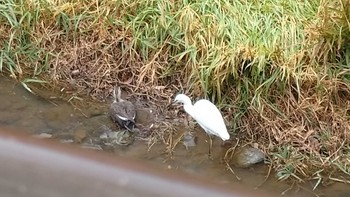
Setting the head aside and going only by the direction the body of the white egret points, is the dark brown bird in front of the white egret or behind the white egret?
in front

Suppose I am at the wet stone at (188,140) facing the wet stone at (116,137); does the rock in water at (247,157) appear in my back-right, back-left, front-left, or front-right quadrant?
back-left

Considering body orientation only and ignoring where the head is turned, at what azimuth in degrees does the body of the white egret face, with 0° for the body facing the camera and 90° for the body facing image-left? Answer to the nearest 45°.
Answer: approximately 90°

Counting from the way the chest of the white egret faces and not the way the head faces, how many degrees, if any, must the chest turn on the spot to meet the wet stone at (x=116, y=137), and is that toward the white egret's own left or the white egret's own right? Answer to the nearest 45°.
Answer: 0° — it already faces it
